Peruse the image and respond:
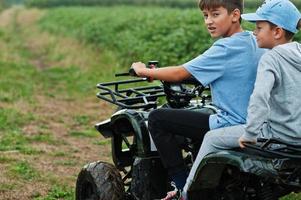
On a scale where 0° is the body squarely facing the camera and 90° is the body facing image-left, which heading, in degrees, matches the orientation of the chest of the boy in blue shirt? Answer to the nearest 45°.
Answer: approximately 90°

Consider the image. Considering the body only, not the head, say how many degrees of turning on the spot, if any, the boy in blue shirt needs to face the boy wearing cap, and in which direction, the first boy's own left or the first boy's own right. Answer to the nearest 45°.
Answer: approximately 135° to the first boy's own left

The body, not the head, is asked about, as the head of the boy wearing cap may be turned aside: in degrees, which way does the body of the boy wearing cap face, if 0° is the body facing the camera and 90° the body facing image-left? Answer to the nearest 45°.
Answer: approximately 90°

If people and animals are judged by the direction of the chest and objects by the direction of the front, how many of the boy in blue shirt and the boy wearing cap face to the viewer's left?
2
